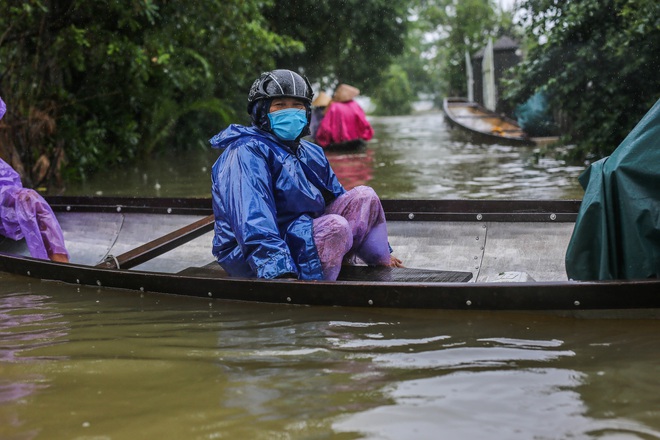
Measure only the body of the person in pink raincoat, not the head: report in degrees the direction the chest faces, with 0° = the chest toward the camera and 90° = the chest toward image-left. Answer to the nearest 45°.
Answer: approximately 180°

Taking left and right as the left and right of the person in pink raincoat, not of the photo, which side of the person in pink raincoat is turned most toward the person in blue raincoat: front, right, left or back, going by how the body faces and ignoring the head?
back

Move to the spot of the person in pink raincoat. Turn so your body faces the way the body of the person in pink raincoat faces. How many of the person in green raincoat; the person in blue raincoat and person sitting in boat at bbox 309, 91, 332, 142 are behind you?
2

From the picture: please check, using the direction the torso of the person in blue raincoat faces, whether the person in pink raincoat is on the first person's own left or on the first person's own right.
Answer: on the first person's own left

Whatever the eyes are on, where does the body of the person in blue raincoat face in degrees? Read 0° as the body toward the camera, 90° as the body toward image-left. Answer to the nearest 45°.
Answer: approximately 315°

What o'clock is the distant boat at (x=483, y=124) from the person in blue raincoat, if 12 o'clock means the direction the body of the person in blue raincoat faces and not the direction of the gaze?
The distant boat is roughly at 8 o'clock from the person in blue raincoat.

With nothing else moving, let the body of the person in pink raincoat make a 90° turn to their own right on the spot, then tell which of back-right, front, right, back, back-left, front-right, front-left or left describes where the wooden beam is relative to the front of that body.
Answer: right
